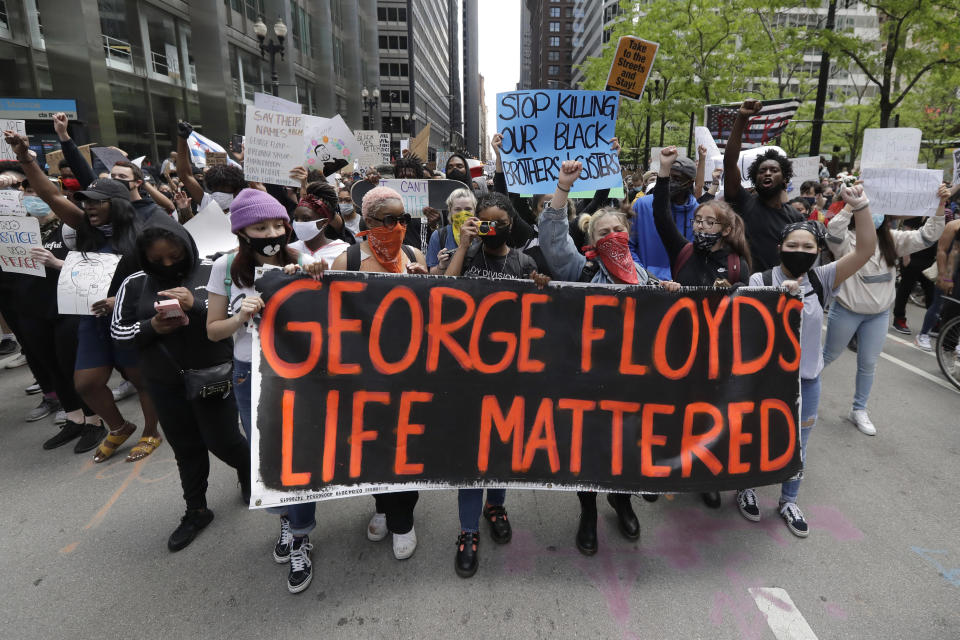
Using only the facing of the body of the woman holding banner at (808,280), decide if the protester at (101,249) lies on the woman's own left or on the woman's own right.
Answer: on the woman's own right

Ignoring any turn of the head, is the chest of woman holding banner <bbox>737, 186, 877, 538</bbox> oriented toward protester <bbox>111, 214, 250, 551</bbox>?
no

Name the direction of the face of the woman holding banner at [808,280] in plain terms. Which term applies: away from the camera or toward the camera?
toward the camera

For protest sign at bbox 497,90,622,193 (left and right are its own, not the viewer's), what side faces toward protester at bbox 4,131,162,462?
right

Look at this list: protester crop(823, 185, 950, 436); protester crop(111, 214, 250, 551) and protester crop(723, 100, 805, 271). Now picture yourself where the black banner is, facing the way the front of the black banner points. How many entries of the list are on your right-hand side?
1

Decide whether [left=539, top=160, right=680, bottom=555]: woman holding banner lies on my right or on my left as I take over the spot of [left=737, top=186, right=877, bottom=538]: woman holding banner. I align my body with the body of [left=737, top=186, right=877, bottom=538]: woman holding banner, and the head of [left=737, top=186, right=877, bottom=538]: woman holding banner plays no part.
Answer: on my right

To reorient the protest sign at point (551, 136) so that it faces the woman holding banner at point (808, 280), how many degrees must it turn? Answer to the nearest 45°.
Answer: approximately 45° to its left

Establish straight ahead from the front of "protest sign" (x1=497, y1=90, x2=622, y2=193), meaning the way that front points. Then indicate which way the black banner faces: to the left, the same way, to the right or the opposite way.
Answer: the same way

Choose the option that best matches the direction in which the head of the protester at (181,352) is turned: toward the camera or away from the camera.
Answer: toward the camera

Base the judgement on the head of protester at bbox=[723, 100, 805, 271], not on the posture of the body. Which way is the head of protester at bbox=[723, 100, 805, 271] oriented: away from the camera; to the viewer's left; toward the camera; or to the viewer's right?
toward the camera

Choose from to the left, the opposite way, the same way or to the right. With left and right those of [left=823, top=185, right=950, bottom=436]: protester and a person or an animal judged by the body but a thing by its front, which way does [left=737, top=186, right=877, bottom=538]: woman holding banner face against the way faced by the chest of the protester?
the same way

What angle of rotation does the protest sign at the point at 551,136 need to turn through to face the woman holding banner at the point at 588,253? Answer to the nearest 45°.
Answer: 0° — it already faces them

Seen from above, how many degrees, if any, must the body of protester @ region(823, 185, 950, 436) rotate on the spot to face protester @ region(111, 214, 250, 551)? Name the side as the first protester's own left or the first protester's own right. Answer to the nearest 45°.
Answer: approximately 45° to the first protester's own right

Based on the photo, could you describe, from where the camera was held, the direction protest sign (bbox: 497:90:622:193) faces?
facing the viewer

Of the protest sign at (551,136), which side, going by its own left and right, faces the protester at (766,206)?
left

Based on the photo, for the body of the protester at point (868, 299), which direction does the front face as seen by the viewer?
toward the camera

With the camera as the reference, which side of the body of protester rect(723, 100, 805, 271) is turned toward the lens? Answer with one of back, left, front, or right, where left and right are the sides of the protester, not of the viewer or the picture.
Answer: front
